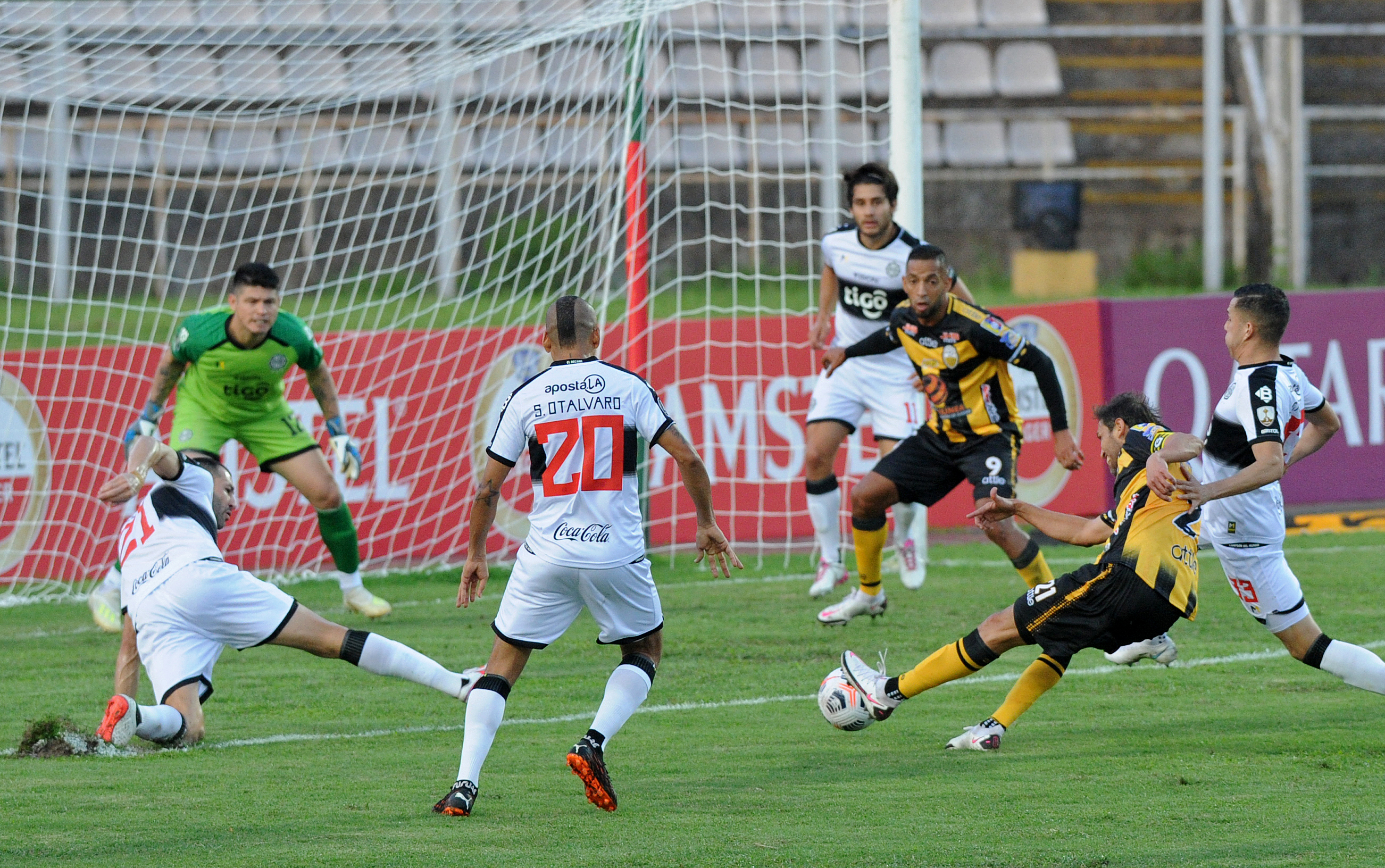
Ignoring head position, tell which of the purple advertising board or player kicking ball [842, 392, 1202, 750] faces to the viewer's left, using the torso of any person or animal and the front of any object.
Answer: the player kicking ball

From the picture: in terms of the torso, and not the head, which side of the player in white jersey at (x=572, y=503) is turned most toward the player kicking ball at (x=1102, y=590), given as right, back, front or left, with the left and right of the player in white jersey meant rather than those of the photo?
right

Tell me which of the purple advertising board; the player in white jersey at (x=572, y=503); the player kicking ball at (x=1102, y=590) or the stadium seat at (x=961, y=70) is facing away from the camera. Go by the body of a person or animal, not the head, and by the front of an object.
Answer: the player in white jersey

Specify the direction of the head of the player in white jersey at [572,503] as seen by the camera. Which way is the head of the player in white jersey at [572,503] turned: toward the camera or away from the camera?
away from the camera

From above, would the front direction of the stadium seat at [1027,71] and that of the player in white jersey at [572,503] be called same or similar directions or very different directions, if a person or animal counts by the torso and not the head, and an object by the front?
very different directions

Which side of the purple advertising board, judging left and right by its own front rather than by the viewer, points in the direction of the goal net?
right

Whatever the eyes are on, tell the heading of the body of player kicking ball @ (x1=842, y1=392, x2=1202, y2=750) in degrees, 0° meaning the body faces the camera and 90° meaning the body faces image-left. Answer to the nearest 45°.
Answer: approximately 90°

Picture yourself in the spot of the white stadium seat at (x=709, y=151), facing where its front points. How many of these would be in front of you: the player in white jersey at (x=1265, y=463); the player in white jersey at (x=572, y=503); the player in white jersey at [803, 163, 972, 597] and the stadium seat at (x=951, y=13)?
3

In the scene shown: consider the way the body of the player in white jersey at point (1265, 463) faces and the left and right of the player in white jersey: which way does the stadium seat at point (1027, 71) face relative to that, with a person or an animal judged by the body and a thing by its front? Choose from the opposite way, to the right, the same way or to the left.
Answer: to the left

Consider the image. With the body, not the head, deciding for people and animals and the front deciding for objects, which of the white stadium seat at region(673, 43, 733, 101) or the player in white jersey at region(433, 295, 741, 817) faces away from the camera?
the player in white jersey

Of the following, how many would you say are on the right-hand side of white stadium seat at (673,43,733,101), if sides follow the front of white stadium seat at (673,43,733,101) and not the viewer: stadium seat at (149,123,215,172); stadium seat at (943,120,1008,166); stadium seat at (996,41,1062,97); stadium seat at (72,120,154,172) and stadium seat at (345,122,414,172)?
3

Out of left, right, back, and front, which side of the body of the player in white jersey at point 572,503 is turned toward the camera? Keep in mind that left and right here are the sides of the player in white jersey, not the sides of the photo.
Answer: back

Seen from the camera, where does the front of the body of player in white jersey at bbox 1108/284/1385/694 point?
to the viewer's left

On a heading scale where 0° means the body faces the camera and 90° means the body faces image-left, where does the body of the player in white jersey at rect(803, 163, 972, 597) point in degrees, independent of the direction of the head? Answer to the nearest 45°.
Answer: approximately 0°
